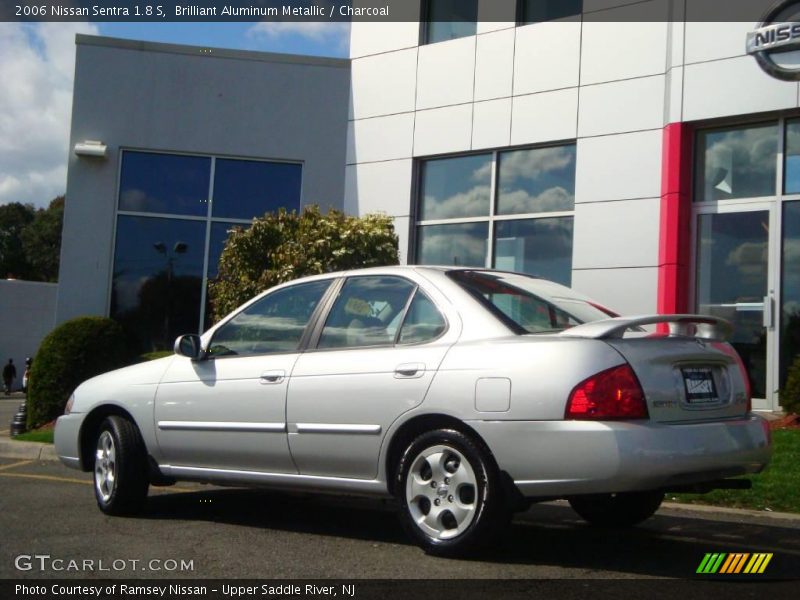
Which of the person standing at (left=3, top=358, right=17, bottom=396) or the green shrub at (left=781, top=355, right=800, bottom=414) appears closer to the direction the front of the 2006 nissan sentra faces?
the person standing

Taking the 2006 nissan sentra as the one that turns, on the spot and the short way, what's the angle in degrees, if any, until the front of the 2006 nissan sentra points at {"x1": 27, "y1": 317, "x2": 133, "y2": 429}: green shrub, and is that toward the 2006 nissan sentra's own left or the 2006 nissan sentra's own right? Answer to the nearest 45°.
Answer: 0° — it already faces it

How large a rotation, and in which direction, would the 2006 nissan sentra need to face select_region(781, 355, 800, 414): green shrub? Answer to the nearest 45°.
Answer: approximately 90° to its right

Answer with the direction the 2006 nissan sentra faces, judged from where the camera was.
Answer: facing away from the viewer and to the left of the viewer

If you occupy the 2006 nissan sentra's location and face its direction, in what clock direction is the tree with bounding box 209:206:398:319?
The tree is roughly at 1 o'clock from the 2006 nissan sentra.

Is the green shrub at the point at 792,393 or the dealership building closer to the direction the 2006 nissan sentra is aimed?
the dealership building

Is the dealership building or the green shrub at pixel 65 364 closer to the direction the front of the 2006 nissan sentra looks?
the green shrub

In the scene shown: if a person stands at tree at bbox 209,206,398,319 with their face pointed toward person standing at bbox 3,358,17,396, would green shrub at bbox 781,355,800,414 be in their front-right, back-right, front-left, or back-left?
back-right
